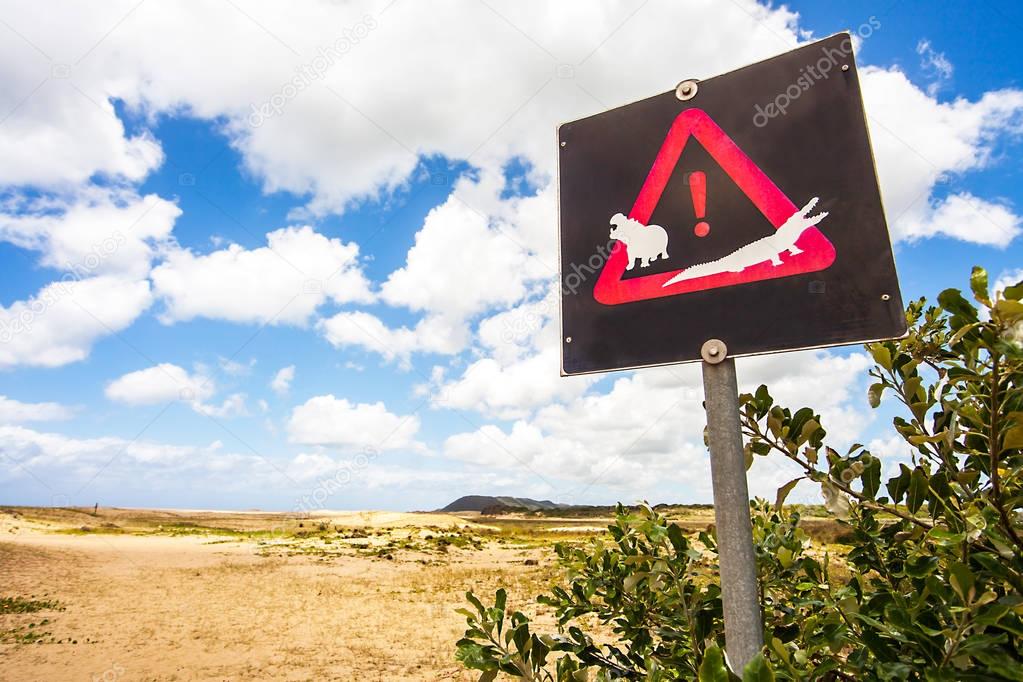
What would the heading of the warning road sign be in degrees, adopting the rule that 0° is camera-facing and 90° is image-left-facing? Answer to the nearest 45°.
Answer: approximately 0°
